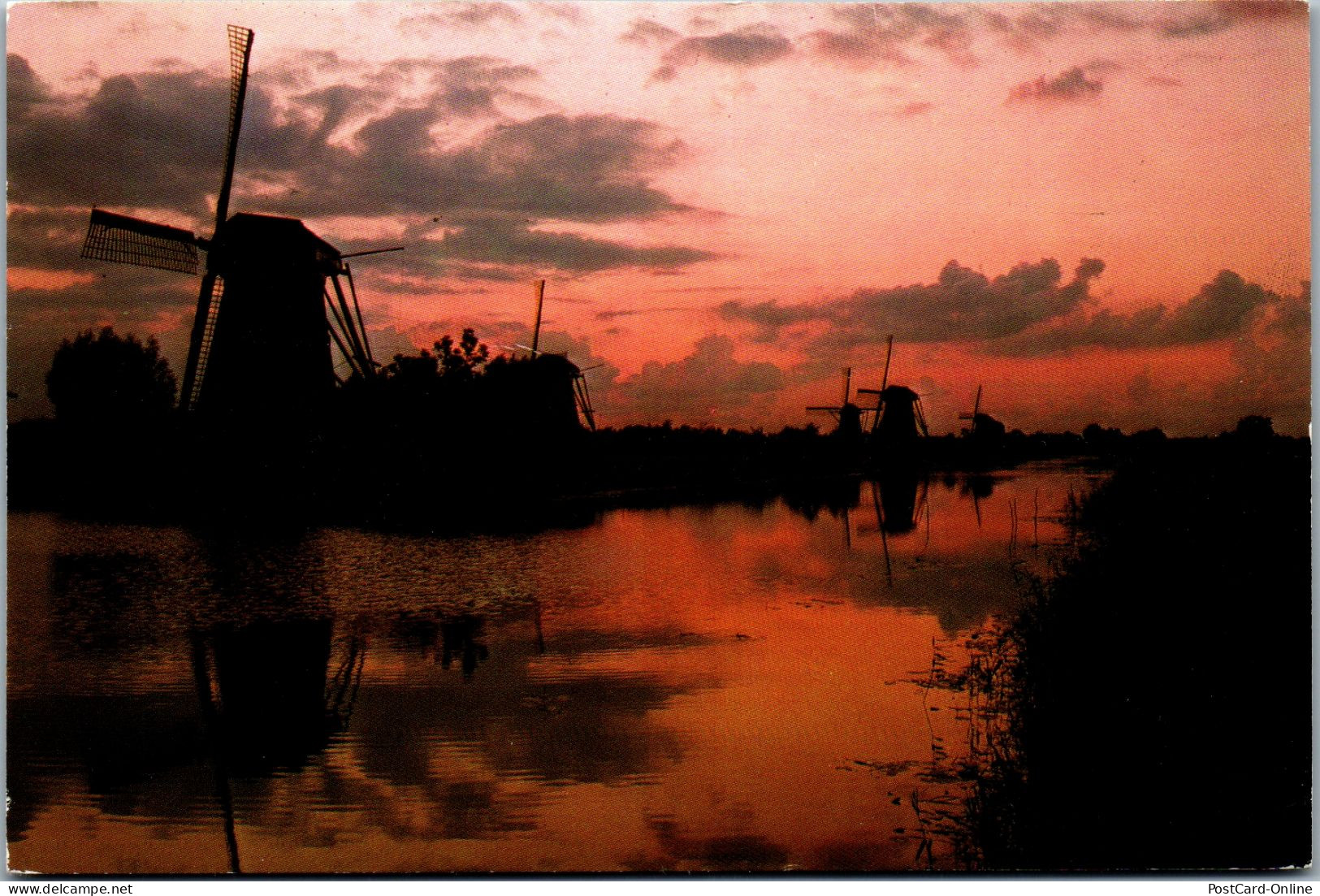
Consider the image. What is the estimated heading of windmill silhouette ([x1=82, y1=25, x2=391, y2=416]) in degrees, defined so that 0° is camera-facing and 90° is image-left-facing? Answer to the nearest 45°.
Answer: approximately 45°

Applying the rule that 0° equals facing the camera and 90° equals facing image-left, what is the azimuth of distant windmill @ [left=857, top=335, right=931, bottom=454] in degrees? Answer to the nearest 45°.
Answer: approximately 45°

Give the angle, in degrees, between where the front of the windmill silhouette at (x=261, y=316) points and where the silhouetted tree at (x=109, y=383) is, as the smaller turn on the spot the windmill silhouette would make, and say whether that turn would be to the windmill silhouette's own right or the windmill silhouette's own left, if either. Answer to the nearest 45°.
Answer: approximately 45° to the windmill silhouette's own right
